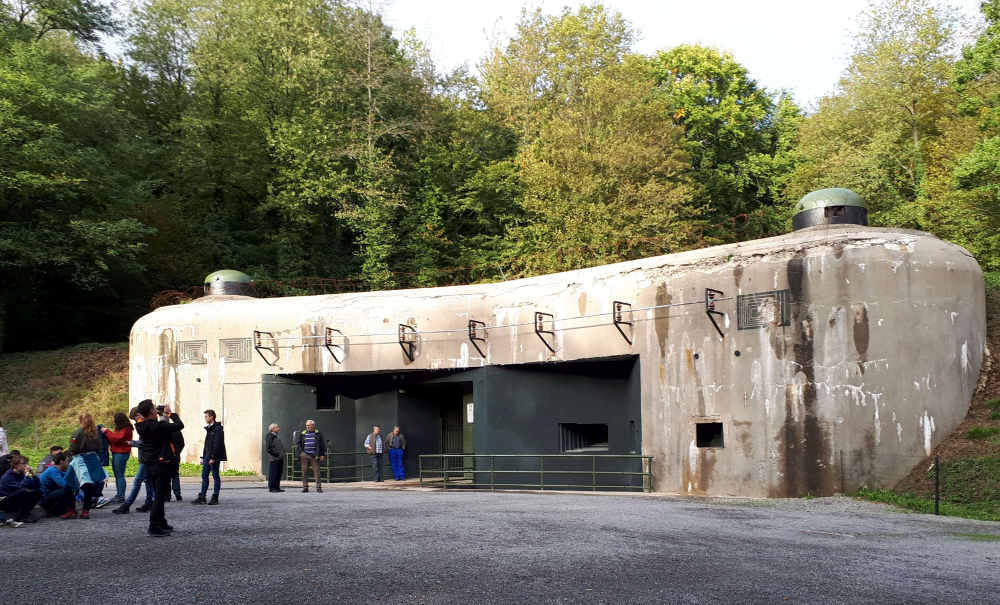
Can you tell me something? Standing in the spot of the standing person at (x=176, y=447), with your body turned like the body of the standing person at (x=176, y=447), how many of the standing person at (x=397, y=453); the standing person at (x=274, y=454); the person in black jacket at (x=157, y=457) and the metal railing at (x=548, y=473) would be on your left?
1

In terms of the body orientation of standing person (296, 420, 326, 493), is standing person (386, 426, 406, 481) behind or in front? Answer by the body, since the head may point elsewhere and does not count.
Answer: behind

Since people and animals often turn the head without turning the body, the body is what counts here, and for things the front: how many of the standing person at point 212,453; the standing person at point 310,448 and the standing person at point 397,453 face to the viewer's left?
1

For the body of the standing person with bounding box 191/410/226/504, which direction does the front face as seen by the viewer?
to the viewer's left

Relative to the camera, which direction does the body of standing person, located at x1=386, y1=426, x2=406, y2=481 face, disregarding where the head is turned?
toward the camera

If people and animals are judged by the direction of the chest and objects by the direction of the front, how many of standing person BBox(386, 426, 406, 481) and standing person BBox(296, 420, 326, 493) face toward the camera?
2

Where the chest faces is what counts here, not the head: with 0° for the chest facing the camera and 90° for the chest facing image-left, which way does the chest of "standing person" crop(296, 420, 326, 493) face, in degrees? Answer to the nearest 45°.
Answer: approximately 0°

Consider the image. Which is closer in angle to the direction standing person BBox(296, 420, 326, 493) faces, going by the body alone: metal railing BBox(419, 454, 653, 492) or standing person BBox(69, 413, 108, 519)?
the standing person

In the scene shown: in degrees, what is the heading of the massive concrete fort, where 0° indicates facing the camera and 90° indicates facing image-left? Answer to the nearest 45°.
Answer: approximately 45°
